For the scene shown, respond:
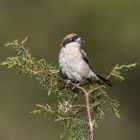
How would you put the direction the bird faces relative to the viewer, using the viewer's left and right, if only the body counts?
facing the viewer and to the left of the viewer
